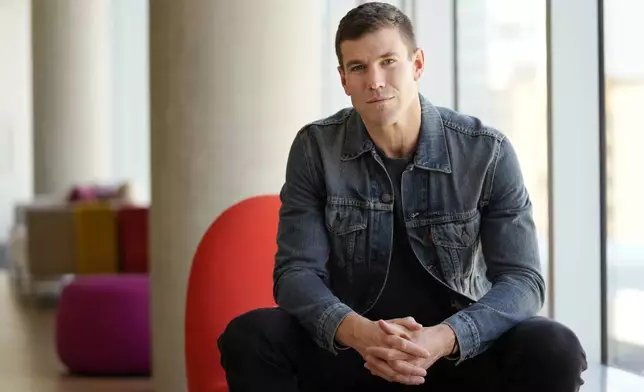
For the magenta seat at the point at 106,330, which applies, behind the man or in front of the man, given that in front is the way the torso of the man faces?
behind

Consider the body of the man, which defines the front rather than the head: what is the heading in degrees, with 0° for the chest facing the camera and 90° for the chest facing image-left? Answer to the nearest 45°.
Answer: approximately 0°

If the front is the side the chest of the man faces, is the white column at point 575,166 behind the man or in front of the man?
behind

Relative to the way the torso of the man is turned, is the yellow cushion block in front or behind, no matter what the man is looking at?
behind
